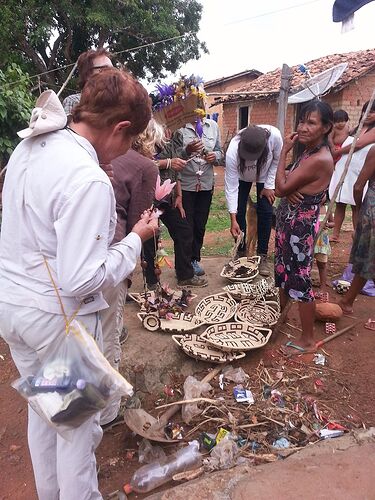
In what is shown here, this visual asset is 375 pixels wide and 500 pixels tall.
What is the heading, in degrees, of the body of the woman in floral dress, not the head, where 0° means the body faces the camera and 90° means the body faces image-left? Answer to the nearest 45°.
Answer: approximately 45°

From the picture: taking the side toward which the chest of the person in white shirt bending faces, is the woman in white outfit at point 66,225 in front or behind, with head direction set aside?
in front

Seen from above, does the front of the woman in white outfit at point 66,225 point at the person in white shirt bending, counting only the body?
yes

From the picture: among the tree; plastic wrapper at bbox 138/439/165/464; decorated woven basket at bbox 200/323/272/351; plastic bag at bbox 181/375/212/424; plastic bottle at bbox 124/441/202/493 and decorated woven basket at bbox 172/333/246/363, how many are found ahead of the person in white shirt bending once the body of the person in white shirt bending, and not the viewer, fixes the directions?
5

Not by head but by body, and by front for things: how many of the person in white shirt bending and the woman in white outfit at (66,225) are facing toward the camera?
1

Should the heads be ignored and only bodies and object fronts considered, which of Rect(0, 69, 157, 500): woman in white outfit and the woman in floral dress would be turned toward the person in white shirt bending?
the woman in white outfit

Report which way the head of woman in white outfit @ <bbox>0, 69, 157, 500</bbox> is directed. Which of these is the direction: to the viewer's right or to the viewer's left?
to the viewer's right

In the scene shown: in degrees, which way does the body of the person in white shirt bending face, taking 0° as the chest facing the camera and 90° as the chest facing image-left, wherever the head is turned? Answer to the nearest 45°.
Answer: approximately 0°

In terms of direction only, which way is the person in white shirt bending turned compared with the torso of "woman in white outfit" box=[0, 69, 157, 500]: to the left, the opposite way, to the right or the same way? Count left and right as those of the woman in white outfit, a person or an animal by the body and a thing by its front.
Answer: the opposite way

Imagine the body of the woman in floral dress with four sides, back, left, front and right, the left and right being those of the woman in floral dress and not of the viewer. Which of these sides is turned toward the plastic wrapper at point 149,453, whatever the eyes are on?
front

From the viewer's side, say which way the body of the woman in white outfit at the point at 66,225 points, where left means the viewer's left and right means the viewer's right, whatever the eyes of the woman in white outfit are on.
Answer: facing away from the viewer and to the right of the viewer
